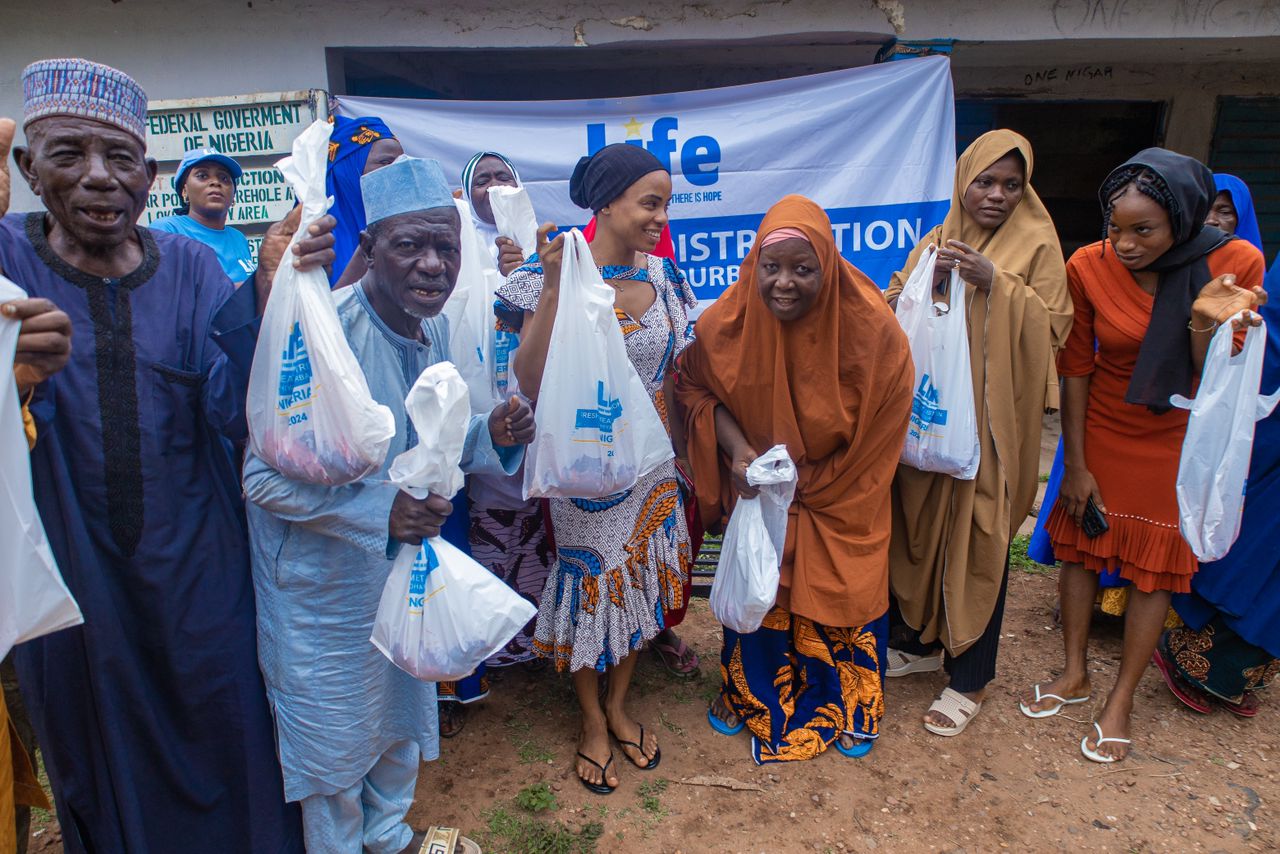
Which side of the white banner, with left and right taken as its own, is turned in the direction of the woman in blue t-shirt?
right

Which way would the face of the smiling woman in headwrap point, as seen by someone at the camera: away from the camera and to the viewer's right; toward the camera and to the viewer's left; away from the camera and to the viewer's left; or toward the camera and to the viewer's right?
toward the camera and to the viewer's right

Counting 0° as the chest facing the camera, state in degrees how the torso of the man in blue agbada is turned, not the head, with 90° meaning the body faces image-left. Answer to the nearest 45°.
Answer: approximately 0°

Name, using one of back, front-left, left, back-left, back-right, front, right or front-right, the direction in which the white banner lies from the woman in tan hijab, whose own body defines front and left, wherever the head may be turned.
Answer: right

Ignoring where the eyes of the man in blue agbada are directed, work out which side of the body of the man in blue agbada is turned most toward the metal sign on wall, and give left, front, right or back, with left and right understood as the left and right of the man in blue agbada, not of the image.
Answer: back

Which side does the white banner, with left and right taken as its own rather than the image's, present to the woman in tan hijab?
front

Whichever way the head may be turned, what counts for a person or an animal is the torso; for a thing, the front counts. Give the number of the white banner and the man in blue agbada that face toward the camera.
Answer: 2

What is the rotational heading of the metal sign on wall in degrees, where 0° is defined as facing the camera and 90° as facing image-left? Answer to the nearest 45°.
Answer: approximately 0°

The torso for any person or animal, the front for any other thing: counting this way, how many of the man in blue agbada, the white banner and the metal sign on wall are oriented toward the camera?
3

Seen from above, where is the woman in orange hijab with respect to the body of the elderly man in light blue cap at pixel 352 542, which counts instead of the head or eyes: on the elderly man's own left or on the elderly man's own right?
on the elderly man's own left
